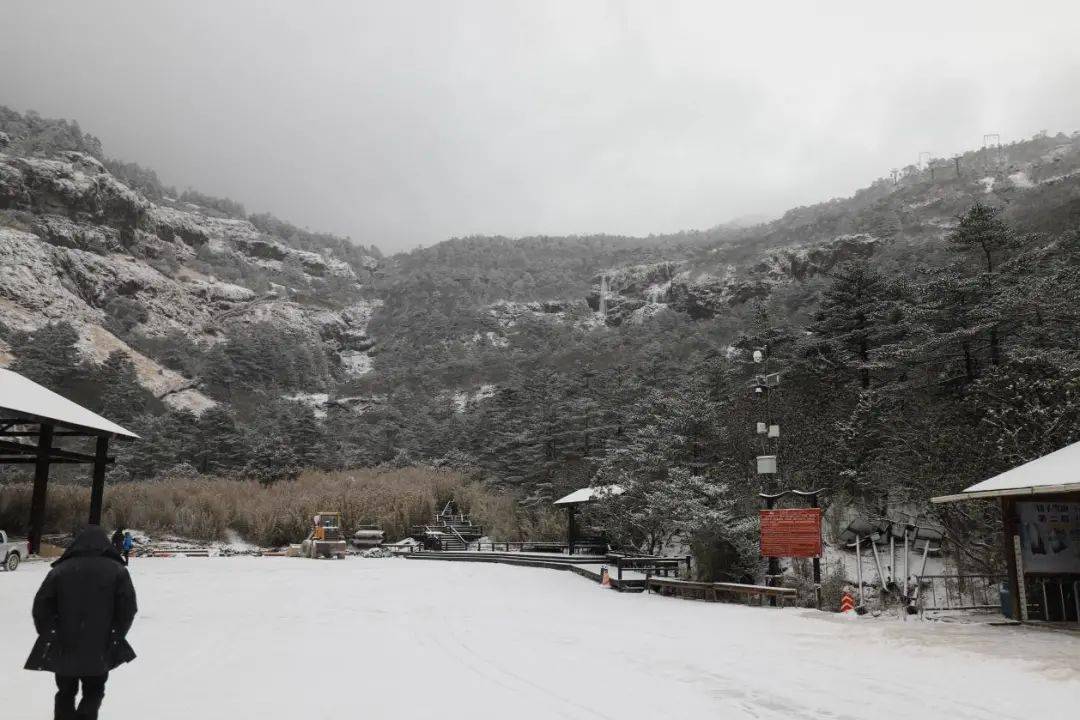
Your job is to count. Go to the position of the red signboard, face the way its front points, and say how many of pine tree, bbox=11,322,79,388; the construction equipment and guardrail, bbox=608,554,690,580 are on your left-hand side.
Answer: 0

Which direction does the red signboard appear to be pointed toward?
toward the camera

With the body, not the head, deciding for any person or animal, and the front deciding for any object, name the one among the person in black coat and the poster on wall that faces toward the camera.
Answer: the poster on wall

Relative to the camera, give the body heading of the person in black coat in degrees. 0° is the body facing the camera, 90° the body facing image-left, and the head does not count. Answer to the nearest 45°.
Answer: approximately 180°

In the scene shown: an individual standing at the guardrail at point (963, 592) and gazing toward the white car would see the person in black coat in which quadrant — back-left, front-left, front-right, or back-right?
front-left

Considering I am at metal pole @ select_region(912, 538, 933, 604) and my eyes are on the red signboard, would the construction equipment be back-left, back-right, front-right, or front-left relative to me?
front-right

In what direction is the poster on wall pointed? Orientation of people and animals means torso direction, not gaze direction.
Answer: toward the camera

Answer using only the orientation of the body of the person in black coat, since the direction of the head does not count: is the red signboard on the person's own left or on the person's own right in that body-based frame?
on the person's own right

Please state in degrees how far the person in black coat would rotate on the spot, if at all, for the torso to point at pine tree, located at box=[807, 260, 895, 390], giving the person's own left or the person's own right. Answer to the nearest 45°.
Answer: approximately 45° to the person's own right

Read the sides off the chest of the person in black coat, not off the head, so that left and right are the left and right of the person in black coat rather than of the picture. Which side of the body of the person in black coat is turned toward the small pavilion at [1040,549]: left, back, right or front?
right

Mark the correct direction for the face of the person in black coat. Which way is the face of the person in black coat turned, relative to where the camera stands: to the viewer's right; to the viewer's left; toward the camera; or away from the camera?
away from the camera

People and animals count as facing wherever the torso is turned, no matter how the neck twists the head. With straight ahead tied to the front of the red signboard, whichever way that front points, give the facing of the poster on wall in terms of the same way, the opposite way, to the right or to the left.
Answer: the same way

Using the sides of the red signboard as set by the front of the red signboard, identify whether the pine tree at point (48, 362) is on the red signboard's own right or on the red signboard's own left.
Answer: on the red signboard's own right

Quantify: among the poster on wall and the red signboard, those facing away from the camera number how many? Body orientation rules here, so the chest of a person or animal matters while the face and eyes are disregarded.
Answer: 0

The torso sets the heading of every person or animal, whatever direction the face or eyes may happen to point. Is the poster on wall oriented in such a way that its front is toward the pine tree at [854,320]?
no

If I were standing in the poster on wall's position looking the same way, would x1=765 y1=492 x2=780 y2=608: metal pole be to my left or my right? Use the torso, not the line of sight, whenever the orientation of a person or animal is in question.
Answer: on my right

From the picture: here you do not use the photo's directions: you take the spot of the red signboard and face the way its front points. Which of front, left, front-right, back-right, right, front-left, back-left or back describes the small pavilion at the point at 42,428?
right
